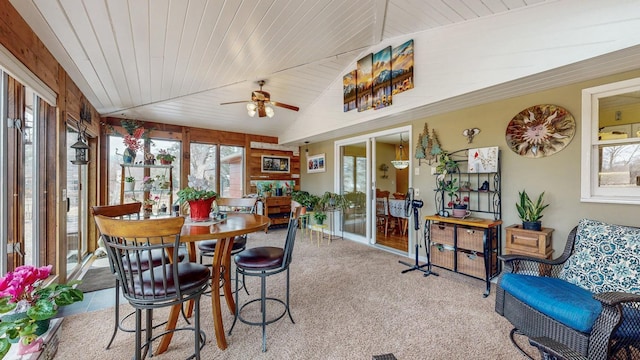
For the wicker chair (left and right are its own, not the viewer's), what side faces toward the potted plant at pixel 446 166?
right

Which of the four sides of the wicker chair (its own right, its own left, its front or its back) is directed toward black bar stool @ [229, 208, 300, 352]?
front

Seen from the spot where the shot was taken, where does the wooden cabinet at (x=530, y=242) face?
facing the viewer and to the left of the viewer

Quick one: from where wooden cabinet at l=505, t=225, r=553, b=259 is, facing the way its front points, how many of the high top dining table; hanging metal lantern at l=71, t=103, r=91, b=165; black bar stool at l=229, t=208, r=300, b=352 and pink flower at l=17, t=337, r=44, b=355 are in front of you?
4

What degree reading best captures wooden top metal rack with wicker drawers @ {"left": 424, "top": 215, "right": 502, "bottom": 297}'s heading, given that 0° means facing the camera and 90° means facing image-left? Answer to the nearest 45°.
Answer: approximately 45°

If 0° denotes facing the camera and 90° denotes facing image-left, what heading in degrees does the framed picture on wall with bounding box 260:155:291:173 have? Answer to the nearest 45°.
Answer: approximately 0°

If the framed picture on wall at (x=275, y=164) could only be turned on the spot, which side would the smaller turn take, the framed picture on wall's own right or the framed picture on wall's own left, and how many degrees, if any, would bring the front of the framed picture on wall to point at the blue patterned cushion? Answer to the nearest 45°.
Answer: approximately 45° to the framed picture on wall's own left

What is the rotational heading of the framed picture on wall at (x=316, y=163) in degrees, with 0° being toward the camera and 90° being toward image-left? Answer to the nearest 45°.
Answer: approximately 45°

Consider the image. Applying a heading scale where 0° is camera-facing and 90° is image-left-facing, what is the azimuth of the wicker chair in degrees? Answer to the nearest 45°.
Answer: approximately 45°

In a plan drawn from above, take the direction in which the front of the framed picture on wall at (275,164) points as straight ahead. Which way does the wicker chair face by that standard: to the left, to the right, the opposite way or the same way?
to the right

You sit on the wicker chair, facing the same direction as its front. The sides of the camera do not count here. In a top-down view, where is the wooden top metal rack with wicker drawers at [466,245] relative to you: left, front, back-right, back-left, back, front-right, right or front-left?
right

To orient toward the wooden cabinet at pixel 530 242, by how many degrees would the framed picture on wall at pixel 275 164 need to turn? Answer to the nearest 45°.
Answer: approximately 45° to its left

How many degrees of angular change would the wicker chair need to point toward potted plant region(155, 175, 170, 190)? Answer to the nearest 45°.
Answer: approximately 45° to its right

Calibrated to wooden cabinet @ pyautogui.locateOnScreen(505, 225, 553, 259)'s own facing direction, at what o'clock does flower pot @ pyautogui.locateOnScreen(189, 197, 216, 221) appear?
The flower pot is roughly at 12 o'clock from the wooden cabinet.

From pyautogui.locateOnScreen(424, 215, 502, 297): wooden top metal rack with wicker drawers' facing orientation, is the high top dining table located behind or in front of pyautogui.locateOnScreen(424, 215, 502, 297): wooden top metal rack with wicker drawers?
in front
